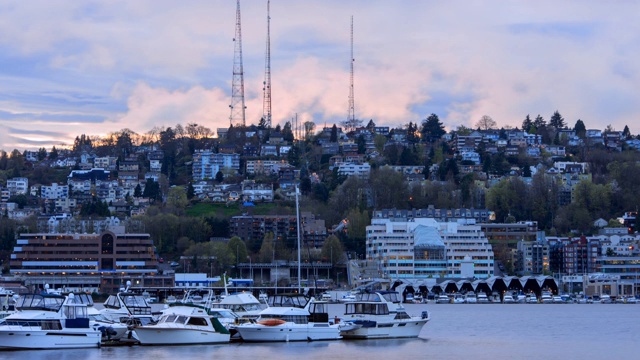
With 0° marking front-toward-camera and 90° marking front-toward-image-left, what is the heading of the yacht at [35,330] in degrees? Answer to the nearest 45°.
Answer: approximately 90°
